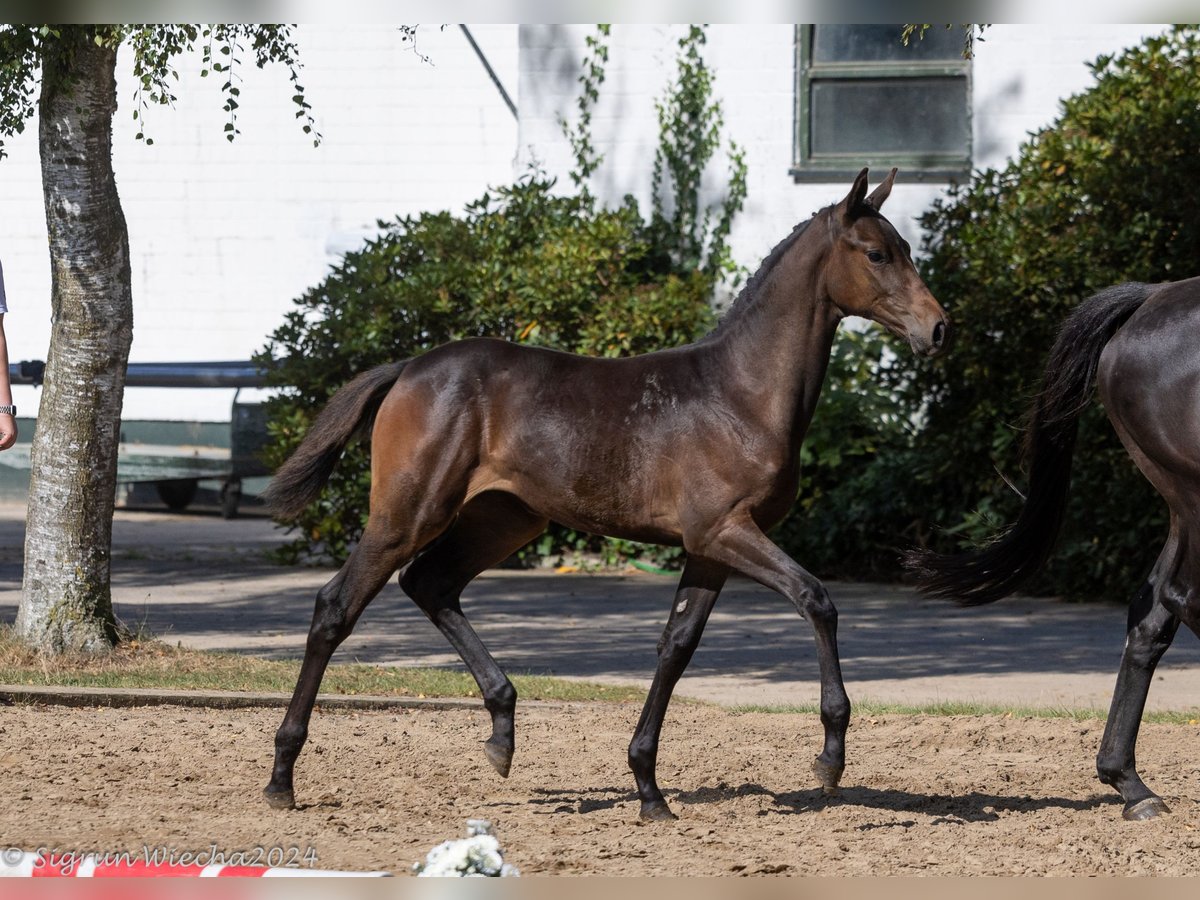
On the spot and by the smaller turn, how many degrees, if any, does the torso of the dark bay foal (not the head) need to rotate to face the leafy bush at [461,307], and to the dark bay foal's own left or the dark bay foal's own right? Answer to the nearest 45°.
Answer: approximately 90° to the dark bay foal's own left

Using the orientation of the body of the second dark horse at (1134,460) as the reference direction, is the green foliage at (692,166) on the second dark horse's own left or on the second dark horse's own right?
on the second dark horse's own left

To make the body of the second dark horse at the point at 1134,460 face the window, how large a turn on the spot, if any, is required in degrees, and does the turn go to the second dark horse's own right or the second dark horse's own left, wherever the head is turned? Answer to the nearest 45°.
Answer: approximately 90° to the second dark horse's own left

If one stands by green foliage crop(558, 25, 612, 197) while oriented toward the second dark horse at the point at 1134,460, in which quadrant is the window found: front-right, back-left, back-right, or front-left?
front-left

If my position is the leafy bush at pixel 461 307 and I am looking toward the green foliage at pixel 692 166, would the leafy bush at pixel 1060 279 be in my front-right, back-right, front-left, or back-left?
front-right

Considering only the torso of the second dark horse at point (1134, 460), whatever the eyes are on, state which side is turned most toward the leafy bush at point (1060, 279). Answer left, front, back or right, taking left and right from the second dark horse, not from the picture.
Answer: left

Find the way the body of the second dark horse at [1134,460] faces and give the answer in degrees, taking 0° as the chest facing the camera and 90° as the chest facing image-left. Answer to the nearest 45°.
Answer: approximately 270°

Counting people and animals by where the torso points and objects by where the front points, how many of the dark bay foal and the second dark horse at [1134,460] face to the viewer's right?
2

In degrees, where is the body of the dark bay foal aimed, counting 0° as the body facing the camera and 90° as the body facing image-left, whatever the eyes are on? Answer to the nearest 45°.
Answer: approximately 270°

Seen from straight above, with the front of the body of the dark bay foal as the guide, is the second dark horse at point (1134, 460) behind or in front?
in front

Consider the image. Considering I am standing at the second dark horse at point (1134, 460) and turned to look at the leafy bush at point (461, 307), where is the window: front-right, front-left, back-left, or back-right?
front-right

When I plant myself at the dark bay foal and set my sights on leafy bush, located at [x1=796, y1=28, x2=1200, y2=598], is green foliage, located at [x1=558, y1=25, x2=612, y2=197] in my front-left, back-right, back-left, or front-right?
front-left

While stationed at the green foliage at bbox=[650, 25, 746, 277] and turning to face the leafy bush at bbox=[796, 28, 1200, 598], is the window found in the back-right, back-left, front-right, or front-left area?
front-left

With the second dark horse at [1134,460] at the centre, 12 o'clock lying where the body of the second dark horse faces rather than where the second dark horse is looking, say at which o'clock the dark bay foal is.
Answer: The dark bay foal is roughly at 5 o'clock from the second dark horse.

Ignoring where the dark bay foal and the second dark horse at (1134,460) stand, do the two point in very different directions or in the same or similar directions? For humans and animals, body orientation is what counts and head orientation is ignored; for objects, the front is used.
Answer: same or similar directions
